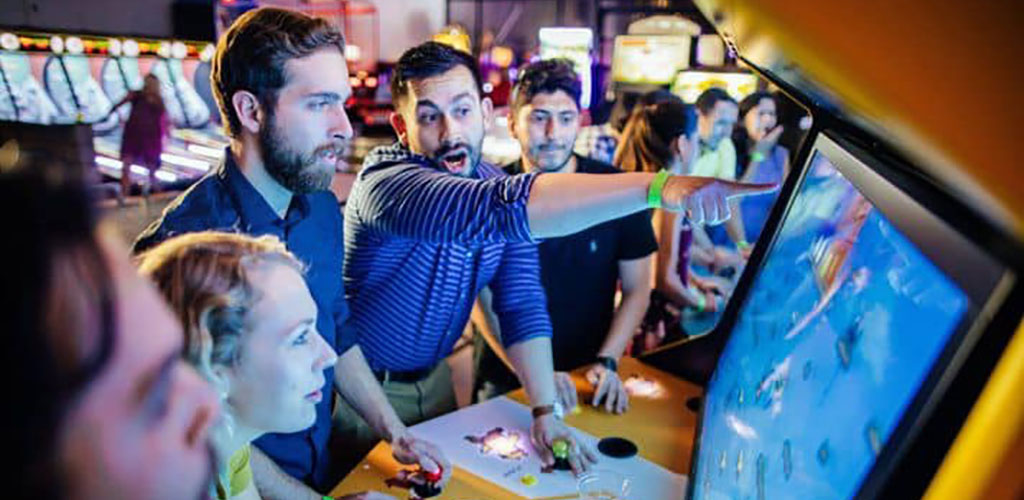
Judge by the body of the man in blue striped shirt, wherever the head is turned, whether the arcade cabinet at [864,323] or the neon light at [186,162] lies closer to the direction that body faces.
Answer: the arcade cabinet

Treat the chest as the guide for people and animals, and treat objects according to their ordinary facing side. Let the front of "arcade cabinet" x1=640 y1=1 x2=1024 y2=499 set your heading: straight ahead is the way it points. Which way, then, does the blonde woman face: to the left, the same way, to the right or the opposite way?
the opposite way

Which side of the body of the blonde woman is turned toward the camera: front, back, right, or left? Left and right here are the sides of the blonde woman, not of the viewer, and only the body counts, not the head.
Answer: right

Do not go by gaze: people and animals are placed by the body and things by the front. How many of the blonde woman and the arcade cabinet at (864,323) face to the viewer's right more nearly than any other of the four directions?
1

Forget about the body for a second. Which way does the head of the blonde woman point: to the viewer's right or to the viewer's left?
to the viewer's right

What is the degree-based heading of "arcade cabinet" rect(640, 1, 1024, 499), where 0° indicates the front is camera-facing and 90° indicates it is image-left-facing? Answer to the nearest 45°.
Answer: approximately 45°

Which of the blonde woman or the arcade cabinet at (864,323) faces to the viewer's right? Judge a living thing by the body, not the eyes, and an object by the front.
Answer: the blonde woman

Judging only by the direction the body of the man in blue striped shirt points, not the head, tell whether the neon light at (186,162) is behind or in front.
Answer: behind

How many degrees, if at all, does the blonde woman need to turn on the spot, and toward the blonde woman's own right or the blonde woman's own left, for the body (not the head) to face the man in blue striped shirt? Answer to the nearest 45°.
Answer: approximately 45° to the blonde woman's own left

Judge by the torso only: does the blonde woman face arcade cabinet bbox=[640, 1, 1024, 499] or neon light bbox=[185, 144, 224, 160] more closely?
the arcade cabinet
